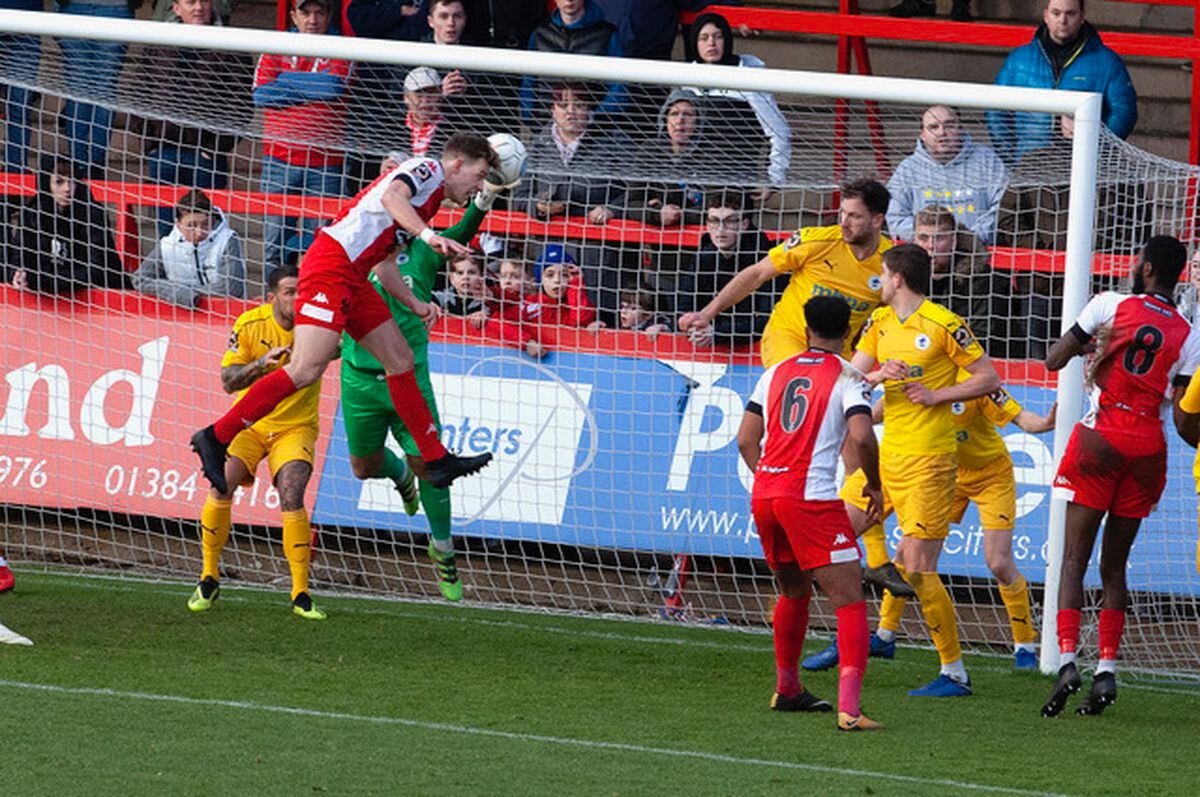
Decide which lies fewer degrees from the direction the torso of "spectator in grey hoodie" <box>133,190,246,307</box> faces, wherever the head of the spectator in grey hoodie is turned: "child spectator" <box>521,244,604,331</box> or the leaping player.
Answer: the leaping player

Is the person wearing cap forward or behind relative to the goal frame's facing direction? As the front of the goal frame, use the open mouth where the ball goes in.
behind

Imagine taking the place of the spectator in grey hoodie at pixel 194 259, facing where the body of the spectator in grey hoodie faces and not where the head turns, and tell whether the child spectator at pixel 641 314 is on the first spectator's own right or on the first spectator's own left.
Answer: on the first spectator's own left

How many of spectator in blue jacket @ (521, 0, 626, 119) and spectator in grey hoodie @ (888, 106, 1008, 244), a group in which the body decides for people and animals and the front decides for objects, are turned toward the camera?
2
